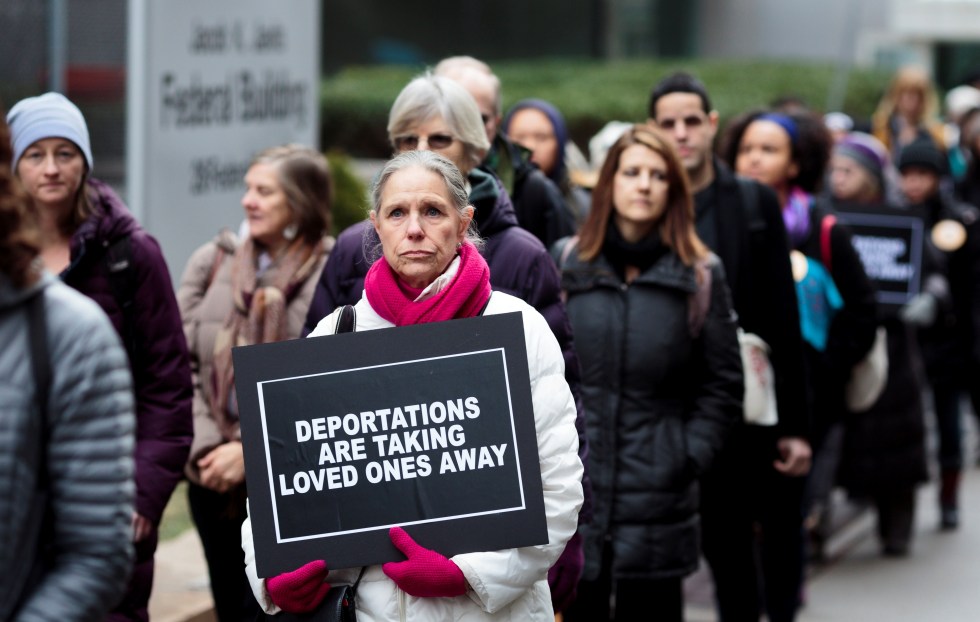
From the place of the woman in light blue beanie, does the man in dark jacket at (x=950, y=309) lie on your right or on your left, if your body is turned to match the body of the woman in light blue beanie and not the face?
on your left

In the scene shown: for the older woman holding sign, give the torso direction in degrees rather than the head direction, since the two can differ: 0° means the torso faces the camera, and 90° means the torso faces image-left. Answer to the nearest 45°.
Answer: approximately 0°

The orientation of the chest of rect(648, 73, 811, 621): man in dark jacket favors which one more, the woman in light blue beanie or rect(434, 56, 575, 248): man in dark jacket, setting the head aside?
the woman in light blue beanie

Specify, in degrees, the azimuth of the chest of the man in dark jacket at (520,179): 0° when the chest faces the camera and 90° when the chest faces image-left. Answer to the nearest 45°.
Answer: approximately 45°

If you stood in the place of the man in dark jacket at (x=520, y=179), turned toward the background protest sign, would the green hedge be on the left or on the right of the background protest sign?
left

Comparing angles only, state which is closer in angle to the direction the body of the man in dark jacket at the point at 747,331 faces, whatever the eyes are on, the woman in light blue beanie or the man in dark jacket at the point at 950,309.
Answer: the woman in light blue beanie
